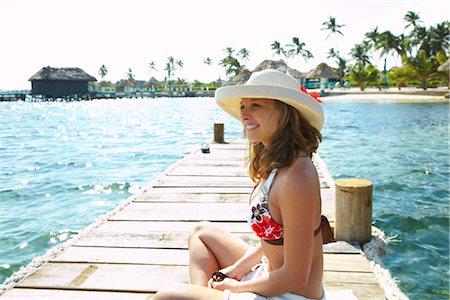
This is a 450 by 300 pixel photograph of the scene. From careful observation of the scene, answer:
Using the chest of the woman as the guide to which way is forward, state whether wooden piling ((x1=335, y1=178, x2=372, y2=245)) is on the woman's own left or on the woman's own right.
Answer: on the woman's own right

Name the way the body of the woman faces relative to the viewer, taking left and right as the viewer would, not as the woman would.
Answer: facing to the left of the viewer

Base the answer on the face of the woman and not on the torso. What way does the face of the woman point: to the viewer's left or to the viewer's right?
to the viewer's left
